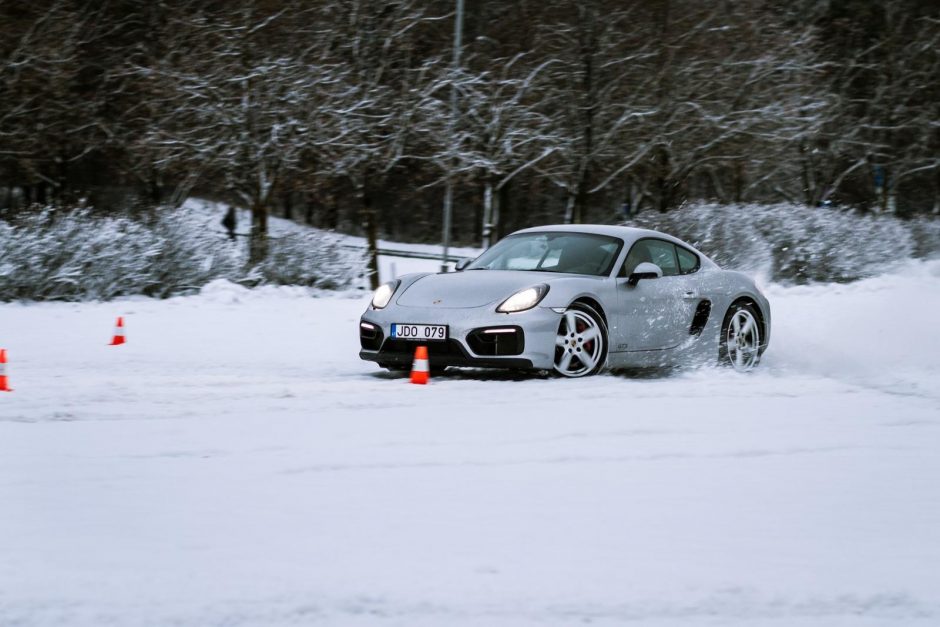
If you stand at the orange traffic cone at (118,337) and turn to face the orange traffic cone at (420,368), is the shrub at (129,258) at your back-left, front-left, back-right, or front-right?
back-left

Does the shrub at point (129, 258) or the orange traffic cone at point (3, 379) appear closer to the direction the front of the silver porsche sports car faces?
the orange traffic cone

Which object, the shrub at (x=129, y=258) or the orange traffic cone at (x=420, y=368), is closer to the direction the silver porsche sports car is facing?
the orange traffic cone

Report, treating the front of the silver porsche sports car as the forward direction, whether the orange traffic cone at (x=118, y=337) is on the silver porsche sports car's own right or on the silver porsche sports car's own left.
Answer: on the silver porsche sports car's own right

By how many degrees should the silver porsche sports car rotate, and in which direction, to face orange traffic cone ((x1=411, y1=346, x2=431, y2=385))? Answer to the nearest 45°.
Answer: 0° — it already faces it

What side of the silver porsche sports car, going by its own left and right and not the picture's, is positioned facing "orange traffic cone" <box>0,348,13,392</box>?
front

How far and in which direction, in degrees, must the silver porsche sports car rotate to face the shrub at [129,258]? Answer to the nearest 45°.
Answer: approximately 90° to its right
